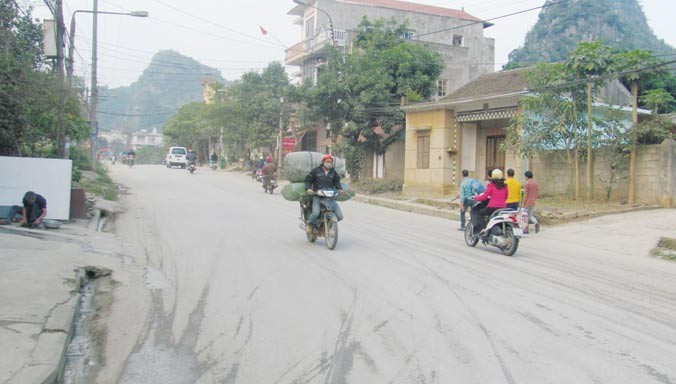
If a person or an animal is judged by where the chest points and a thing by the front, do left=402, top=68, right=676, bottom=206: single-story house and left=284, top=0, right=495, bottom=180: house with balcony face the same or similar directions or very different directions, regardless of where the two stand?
same or similar directions

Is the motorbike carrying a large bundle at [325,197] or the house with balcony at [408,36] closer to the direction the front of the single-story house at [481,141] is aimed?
the motorbike carrying a large bundle

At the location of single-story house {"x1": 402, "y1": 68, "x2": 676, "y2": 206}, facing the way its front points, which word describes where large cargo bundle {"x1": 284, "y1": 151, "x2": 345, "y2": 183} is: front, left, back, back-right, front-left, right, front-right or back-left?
front-left

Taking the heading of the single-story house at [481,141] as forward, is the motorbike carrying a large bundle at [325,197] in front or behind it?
in front

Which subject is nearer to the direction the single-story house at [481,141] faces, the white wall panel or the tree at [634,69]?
the white wall panel

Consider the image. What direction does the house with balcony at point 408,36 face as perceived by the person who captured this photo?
facing the viewer and to the left of the viewer

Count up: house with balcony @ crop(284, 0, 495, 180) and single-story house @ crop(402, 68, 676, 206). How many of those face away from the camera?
0

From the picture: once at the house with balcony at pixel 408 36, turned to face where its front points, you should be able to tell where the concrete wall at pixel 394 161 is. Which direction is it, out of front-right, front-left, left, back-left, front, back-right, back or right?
front-left

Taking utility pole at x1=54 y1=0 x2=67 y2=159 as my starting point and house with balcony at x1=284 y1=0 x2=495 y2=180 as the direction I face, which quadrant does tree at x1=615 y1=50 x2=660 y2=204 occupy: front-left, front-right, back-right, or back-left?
front-right
